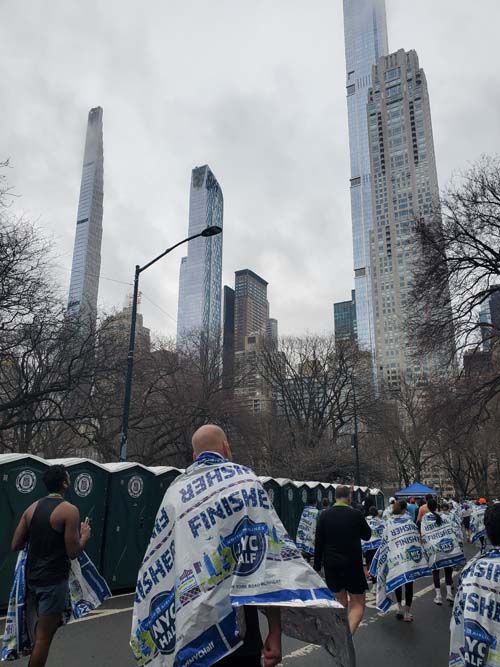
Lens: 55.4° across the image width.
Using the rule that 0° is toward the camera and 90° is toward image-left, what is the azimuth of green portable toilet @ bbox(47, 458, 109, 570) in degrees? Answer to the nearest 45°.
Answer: approximately 315°

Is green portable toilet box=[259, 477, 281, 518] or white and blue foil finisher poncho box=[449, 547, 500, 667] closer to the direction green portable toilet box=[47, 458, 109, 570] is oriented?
the white and blue foil finisher poncho

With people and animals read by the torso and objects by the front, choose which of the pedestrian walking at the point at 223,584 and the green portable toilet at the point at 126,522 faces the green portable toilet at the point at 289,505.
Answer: the pedestrian walking

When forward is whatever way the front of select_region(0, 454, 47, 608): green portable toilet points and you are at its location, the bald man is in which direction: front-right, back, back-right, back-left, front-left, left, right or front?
front-right

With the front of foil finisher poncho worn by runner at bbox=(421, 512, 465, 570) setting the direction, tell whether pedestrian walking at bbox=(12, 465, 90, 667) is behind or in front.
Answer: behind

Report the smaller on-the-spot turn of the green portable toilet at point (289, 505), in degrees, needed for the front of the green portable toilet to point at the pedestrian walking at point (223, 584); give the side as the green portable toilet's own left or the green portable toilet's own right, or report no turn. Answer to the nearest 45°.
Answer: approximately 45° to the green portable toilet's own right

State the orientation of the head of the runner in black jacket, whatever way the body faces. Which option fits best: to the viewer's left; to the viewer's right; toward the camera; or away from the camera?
away from the camera

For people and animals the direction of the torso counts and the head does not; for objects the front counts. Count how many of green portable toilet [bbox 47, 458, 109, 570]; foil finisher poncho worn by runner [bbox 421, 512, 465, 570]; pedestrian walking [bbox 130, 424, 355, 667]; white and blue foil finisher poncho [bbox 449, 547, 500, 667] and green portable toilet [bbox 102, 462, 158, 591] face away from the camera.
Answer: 3

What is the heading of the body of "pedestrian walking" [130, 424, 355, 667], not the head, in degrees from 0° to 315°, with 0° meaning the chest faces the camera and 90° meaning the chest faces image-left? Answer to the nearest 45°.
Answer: approximately 180°

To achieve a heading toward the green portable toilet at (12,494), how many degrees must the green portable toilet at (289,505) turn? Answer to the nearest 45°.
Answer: approximately 90° to its right

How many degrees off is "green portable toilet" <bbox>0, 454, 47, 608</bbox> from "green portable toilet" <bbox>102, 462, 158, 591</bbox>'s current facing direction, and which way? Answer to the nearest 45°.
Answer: approximately 90° to its right

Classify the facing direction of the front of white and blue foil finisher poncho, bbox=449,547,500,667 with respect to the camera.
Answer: away from the camera

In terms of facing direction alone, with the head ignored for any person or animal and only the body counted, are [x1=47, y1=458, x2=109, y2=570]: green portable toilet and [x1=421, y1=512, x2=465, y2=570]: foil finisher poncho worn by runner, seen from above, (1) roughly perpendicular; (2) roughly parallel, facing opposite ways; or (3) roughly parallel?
roughly perpendicular

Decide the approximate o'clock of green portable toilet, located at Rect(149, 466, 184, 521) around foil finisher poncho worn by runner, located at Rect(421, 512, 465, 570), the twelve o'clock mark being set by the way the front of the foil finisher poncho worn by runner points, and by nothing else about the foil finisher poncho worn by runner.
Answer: The green portable toilet is roughly at 9 o'clock from the foil finisher poncho worn by runner.

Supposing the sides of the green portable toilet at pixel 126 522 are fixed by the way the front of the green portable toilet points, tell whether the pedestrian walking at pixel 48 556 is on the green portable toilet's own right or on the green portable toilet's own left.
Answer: on the green portable toilet's own right

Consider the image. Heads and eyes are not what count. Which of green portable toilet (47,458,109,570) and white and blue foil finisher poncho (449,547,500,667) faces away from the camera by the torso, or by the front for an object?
the white and blue foil finisher poncho

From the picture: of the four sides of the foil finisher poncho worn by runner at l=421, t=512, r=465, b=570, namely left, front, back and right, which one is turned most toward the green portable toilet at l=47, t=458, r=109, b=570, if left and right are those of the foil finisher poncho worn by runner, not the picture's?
left
